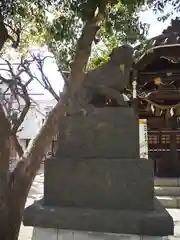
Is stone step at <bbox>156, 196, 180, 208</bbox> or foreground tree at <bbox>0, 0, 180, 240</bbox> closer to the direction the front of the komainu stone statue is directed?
the stone step

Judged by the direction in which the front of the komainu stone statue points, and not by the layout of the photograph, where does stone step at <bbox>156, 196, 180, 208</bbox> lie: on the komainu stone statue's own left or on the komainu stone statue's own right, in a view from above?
on the komainu stone statue's own left

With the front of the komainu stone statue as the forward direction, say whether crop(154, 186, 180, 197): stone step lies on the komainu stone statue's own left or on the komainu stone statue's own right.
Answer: on the komainu stone statue's own left

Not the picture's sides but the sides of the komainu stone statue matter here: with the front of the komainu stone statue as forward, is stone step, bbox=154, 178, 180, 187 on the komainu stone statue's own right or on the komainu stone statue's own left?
on the komainu stone statue's own left

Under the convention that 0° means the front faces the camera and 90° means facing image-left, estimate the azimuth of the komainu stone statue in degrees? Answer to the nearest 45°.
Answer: approximately 270°
